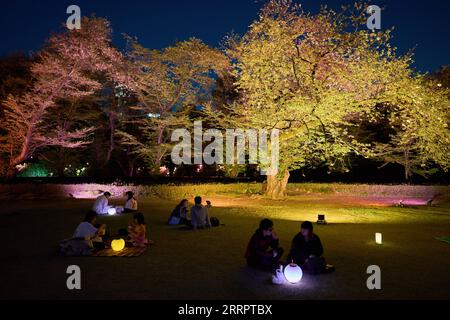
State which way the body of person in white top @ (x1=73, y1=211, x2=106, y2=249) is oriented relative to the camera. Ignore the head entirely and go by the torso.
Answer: to the viewer's right

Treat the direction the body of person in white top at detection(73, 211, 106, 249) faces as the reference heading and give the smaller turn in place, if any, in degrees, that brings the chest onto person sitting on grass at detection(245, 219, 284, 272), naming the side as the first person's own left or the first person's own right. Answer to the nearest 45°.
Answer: approximately 45° to the first person's own right

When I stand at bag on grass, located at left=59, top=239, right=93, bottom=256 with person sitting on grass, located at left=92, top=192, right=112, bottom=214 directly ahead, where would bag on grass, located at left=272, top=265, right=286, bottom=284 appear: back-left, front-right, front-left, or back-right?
back-right

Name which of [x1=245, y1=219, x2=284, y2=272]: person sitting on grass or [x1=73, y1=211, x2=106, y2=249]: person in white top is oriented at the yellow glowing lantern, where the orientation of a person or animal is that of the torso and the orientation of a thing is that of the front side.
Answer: the person in white top

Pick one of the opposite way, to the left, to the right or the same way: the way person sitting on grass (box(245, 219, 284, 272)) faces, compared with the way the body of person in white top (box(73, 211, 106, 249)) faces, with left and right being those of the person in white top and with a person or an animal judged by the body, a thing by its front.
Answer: to the right

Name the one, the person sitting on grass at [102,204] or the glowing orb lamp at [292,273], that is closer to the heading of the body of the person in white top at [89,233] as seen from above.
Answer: the glowing orb lamp
